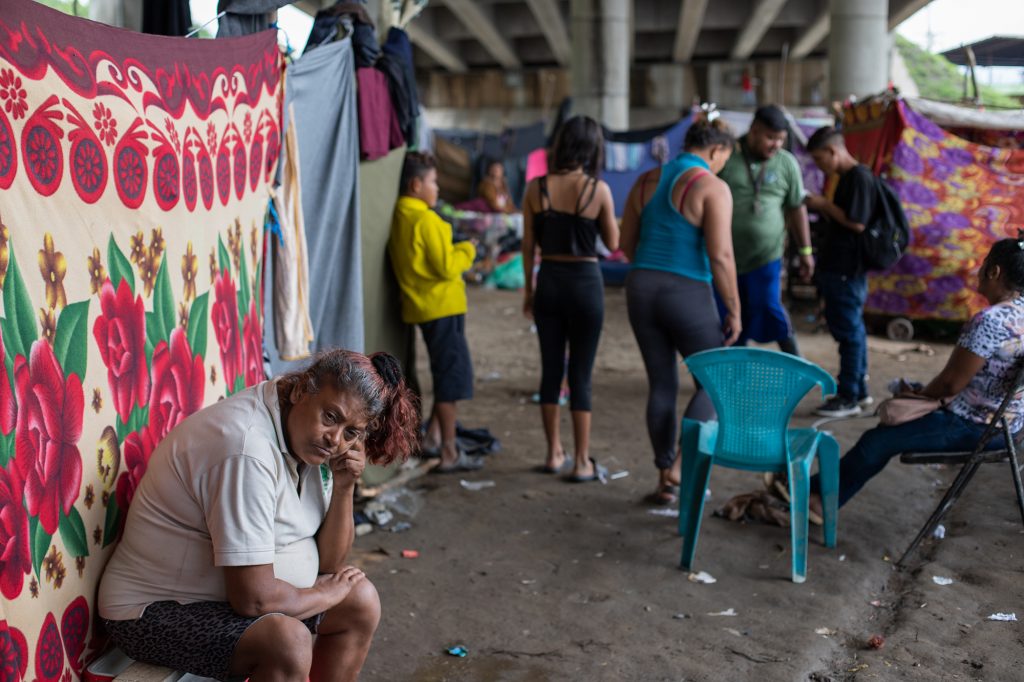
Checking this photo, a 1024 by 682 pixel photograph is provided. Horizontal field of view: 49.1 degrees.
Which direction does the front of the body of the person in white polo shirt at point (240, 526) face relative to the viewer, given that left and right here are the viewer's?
facing the viewer and to the right of the viewer

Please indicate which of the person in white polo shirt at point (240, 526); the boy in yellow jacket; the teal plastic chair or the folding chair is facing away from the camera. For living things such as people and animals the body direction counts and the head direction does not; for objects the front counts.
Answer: the teal plastic chair

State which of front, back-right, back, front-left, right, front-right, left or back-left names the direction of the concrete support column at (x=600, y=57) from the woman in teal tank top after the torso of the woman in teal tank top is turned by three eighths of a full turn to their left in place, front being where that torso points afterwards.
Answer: right

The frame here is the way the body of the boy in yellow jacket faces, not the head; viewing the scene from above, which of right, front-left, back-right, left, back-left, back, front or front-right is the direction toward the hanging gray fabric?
back-right

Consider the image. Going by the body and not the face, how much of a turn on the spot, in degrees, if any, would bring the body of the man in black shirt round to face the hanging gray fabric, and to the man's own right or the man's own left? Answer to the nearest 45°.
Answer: approximately 45° to the man's own left

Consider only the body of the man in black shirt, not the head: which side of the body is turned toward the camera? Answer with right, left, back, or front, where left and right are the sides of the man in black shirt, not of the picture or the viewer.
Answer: left

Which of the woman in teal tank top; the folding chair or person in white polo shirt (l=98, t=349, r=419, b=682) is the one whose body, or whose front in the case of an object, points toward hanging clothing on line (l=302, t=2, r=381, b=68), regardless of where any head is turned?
the folding chair

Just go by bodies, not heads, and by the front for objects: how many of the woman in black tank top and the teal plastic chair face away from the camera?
2

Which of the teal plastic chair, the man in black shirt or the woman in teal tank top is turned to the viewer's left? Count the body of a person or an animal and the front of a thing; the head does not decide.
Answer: the man in black shirt

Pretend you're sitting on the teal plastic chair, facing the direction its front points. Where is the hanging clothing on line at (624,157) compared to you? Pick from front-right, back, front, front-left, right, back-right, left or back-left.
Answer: front

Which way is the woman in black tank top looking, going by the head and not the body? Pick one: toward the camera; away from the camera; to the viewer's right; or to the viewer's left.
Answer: away from the camera

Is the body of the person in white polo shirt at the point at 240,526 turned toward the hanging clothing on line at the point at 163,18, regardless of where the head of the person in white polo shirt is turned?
no

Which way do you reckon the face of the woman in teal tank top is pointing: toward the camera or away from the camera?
away from the camera

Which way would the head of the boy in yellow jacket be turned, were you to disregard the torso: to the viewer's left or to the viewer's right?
to the viewer's right

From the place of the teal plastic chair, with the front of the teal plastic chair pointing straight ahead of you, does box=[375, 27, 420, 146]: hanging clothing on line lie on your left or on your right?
on your left

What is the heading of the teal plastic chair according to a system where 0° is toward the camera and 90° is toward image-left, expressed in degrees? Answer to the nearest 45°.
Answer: approximately 180°

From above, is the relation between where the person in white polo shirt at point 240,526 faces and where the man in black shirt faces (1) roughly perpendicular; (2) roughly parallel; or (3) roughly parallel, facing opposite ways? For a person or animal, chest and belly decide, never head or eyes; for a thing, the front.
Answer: roughly parallel, facing opposite ways

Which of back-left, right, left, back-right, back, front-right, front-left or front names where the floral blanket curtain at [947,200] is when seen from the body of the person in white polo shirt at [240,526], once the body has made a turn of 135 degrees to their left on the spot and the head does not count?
front-right

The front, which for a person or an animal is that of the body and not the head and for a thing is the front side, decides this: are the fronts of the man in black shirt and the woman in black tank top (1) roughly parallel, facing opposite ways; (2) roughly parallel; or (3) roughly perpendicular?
roughly perpendicular

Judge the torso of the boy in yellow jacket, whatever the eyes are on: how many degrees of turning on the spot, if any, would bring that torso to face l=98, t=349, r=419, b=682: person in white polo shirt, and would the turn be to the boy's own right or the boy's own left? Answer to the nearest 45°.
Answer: approximately 90° to the boy's own right

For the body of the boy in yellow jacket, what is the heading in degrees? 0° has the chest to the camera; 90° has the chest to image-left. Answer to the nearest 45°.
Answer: approximately 270°

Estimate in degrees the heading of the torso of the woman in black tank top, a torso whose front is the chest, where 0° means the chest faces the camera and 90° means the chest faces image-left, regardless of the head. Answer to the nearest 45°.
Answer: approximately 180°
